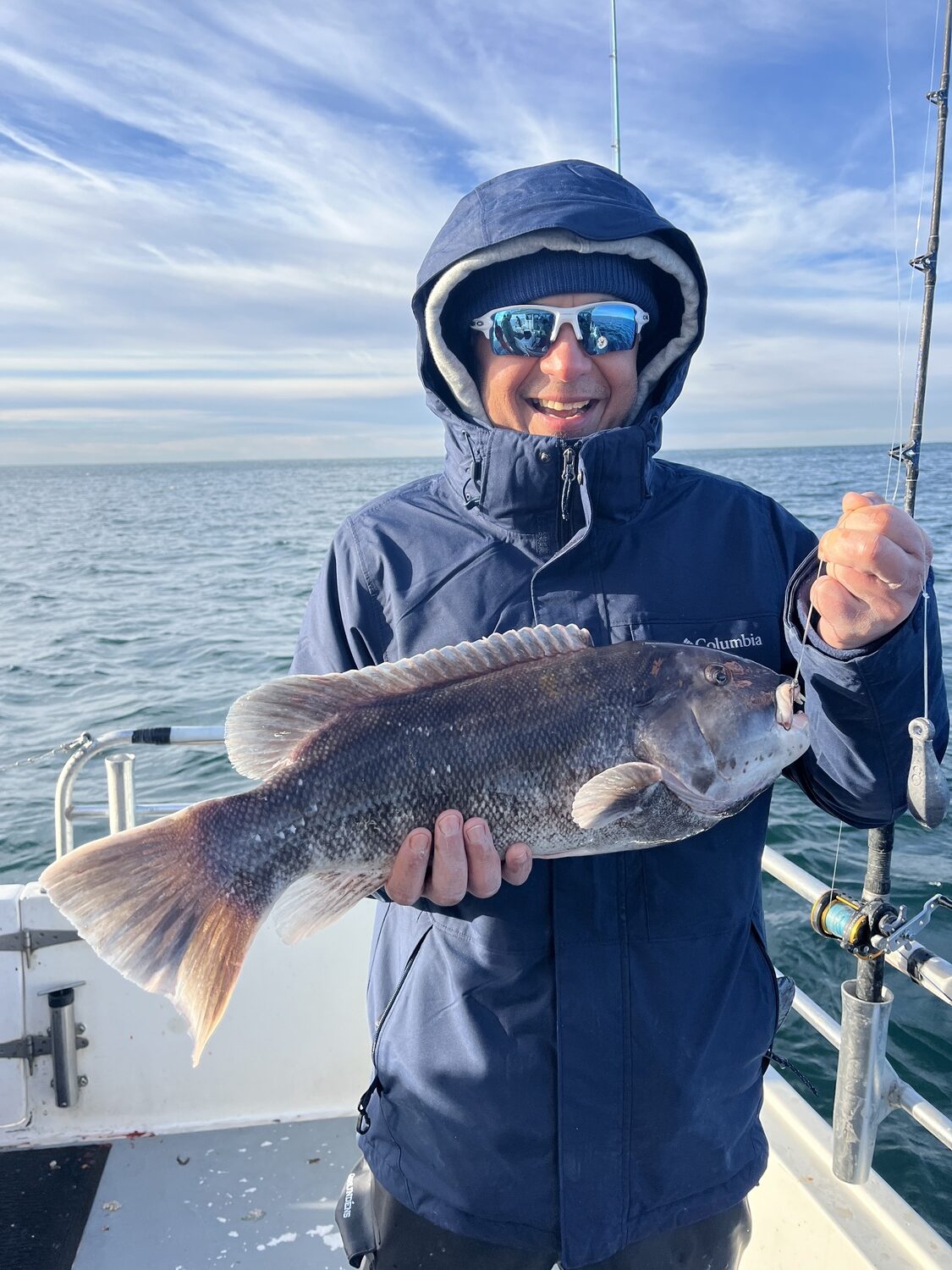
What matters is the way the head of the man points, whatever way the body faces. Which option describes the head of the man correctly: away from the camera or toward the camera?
toward the camera

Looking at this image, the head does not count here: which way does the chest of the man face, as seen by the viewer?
toward the camera
